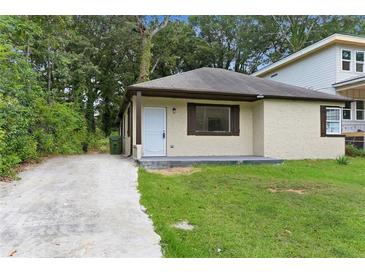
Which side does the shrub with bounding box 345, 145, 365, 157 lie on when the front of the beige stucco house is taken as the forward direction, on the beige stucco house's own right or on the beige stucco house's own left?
on the beige stucco house's own left

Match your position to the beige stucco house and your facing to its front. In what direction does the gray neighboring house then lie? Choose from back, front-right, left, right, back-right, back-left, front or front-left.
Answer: back-left

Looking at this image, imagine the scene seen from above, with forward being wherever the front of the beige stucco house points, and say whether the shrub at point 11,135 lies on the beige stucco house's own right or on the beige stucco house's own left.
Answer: on the beige stucco house's own right

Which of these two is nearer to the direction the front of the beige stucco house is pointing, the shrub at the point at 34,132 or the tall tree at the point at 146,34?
the shrub

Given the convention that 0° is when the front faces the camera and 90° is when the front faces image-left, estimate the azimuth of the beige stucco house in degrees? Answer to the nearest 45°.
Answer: approximately 0°

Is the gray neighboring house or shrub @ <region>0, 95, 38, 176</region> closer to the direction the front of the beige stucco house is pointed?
the shrub

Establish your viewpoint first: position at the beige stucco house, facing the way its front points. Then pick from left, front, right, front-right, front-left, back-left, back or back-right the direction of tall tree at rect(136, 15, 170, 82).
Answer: back-right

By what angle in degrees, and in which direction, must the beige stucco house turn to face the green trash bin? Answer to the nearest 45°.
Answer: approximately 90° to its right
